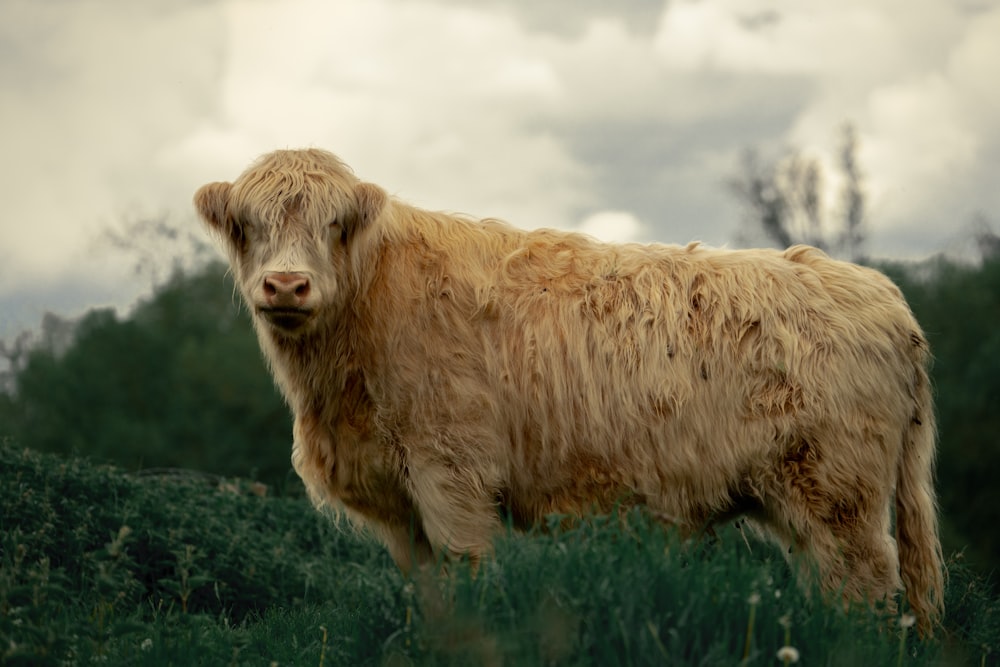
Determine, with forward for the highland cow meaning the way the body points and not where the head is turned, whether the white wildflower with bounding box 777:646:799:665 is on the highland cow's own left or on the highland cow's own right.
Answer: on the highland cow's own left

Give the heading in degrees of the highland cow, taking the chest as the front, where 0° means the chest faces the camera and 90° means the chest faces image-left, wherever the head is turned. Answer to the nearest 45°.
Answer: approximately 90°
